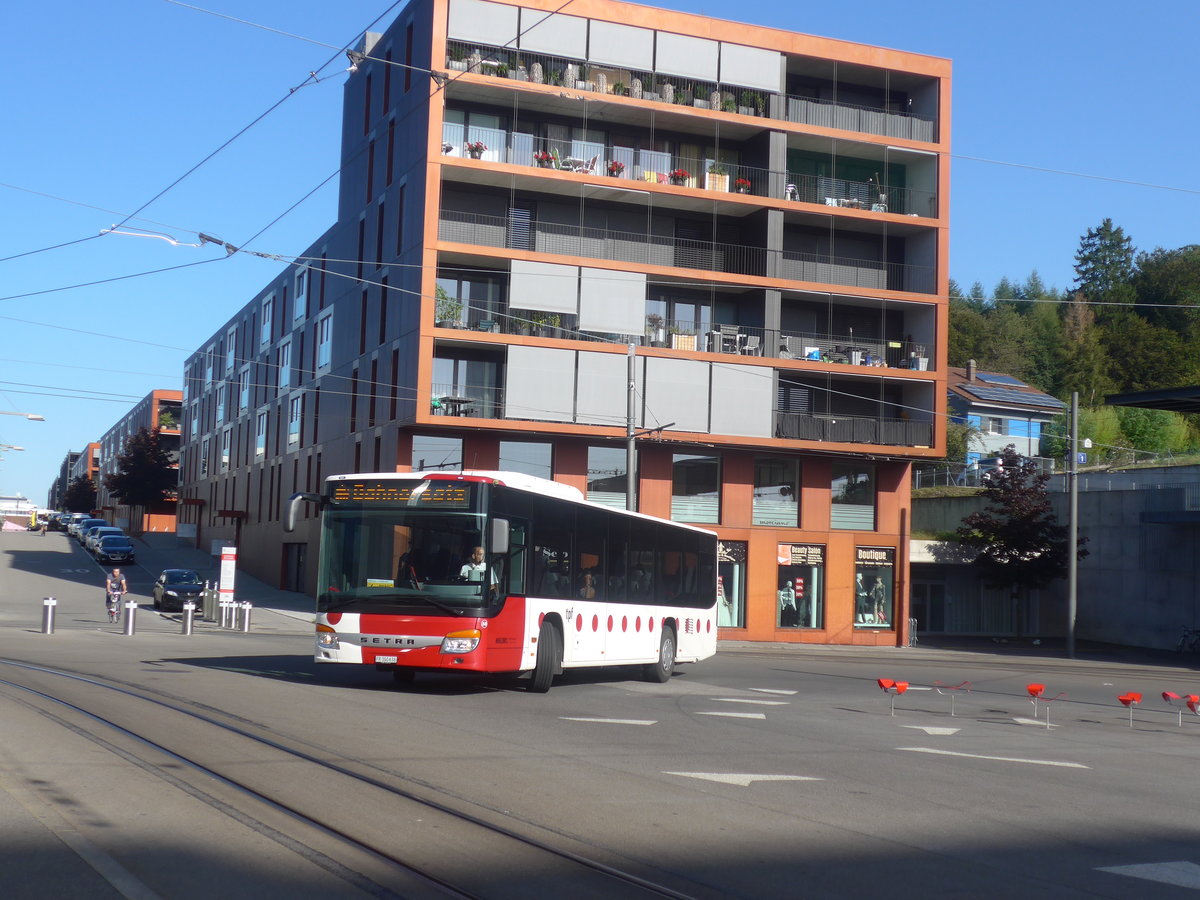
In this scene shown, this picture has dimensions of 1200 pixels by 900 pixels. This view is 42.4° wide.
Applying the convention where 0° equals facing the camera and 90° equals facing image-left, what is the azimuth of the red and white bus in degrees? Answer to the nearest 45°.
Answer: approximately 45°

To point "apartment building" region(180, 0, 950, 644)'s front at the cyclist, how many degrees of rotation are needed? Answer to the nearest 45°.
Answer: approximately 90° to its right

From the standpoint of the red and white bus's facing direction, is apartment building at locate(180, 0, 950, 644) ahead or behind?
behind

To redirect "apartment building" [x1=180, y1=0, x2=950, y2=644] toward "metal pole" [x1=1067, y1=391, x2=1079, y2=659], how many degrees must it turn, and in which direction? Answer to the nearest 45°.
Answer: approximately 90° to its left
